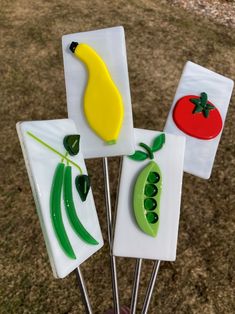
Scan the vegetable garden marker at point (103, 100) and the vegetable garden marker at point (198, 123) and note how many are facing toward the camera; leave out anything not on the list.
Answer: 2

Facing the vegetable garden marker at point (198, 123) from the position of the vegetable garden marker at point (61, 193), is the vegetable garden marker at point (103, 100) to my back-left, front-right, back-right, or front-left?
front-left

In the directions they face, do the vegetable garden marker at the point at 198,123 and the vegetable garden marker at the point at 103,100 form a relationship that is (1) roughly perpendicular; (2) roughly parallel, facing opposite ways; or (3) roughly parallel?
roughly parallel

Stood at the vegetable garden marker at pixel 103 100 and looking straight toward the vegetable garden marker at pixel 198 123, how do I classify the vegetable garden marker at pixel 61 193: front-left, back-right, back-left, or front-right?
back-right

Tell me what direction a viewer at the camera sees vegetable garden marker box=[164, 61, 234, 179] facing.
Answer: facing the viewer

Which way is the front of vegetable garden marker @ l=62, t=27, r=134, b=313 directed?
toward the camera
